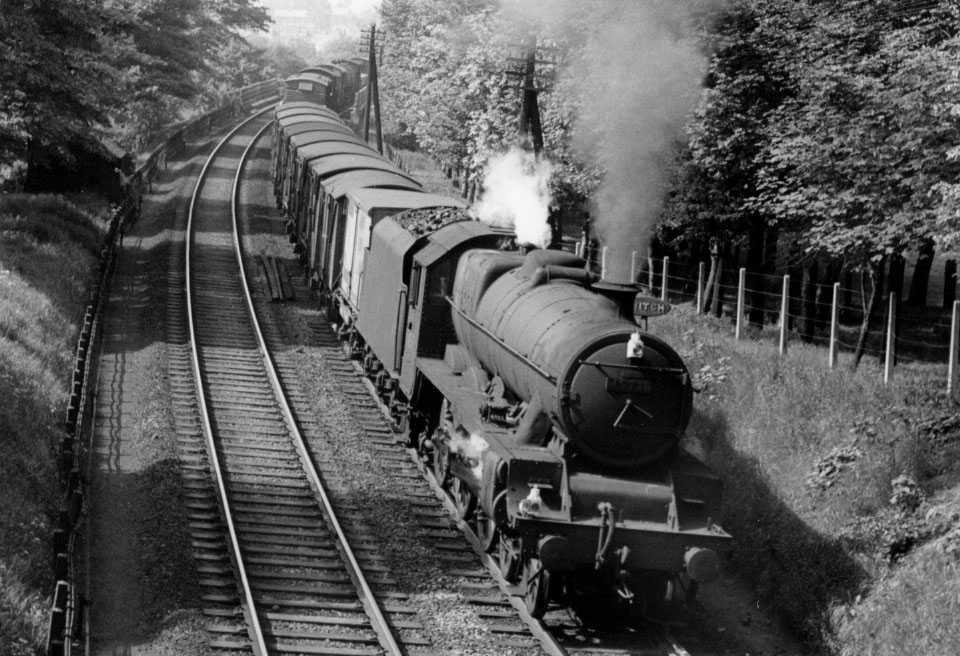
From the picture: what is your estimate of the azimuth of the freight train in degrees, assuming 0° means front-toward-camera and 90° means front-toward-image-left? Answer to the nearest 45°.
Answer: approximately 315°

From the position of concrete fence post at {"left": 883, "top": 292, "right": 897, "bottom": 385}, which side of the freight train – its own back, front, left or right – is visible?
left

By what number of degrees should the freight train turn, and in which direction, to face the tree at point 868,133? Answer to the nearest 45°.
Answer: approximately 90° to its left

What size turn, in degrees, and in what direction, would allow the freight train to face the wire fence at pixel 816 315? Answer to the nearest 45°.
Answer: approximately 90° to its left

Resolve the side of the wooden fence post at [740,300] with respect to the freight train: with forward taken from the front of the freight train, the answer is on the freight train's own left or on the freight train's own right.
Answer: on the freight train's own left

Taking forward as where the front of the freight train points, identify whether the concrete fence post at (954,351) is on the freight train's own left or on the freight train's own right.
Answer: on the freight train's own left

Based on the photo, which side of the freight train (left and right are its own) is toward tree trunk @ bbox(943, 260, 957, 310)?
left
